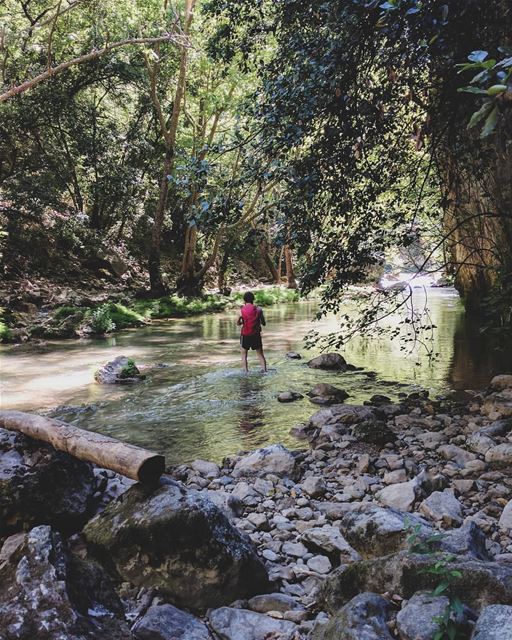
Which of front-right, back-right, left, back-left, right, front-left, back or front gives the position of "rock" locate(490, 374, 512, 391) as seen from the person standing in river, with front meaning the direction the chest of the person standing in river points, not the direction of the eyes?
back-right

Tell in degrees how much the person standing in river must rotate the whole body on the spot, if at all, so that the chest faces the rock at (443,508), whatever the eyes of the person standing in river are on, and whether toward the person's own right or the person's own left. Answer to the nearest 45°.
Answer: approximately 180°

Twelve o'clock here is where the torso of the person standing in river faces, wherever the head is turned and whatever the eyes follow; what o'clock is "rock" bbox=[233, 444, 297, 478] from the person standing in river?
The rock is roughly at 6 o'clock from the person standing in river.

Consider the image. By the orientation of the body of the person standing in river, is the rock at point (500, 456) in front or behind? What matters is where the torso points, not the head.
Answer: behind

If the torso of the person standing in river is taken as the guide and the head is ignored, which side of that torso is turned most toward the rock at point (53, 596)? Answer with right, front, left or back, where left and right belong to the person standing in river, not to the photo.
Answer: back

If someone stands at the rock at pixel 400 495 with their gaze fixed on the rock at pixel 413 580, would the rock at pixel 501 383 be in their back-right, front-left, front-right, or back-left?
back-left

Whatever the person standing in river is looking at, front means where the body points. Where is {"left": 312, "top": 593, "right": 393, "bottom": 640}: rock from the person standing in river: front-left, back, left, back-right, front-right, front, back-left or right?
back

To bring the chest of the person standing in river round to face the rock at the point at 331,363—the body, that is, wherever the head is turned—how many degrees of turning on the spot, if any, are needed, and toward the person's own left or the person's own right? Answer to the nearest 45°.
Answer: approximately 90° to the person's own right

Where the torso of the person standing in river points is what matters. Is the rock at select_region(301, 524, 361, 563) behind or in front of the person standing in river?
behind

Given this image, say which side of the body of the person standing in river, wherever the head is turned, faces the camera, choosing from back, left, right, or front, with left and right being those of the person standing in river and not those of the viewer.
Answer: back

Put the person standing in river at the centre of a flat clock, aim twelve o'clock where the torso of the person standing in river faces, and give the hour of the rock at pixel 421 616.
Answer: The rock is roughly at 6 o'clock from the person standing in river.

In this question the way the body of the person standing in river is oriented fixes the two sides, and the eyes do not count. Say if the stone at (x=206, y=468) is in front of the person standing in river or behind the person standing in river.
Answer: behind

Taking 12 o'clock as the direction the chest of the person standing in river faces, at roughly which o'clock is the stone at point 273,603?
The stone is roughly at 6 o'clock from the person standing in river.

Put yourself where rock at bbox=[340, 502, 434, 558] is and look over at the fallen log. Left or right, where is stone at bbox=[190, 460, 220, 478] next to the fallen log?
right

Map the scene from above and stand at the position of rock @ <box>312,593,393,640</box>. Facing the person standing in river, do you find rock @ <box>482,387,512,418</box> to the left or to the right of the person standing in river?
right

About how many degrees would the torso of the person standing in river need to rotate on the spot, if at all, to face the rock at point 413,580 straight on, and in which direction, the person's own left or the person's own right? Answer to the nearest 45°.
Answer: approximately 180°

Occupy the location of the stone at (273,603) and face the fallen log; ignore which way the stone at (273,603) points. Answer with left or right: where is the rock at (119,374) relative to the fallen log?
right
